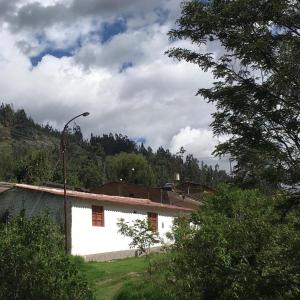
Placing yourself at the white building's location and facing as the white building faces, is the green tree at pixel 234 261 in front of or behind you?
in front

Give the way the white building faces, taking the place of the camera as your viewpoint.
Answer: facing the viewer and to the right of the viewer

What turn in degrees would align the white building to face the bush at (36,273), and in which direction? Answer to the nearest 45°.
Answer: approximately 45° to its right

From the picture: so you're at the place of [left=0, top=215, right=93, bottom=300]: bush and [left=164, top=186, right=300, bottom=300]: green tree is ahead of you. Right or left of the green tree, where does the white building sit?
left

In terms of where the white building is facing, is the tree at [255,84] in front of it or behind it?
in front

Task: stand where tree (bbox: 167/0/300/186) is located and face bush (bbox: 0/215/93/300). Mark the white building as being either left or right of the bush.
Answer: right
